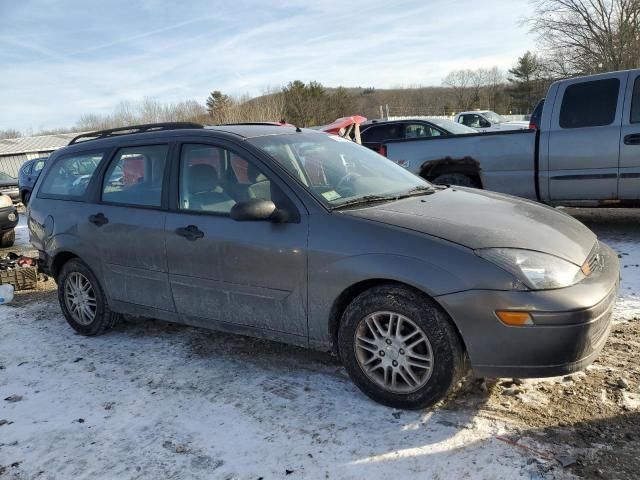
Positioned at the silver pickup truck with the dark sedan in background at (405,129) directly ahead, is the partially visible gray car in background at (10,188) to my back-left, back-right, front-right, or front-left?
front-left

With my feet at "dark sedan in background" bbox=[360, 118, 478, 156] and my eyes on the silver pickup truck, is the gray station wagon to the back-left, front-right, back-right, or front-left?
front-right

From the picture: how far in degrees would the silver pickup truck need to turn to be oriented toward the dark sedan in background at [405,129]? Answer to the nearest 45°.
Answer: approximately 135° to its left

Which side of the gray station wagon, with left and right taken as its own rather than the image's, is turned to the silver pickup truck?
left

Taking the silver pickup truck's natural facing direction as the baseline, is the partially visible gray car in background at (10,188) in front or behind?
behind

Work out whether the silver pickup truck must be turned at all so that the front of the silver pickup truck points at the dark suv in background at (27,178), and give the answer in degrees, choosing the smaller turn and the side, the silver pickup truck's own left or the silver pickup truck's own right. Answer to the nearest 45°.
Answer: approximately 135° to the silver pickup truck's own left

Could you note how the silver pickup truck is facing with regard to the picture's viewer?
facing to the right of the viewer

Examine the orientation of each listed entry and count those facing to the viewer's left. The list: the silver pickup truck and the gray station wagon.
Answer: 0

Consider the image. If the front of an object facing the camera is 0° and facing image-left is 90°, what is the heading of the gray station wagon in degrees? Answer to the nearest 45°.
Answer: approximately 315°

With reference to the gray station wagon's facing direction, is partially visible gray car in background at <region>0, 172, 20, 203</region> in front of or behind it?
behind

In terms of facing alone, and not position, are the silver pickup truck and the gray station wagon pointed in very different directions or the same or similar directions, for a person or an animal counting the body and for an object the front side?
same or similar directions

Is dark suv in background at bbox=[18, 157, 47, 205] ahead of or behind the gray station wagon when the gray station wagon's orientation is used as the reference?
behind
